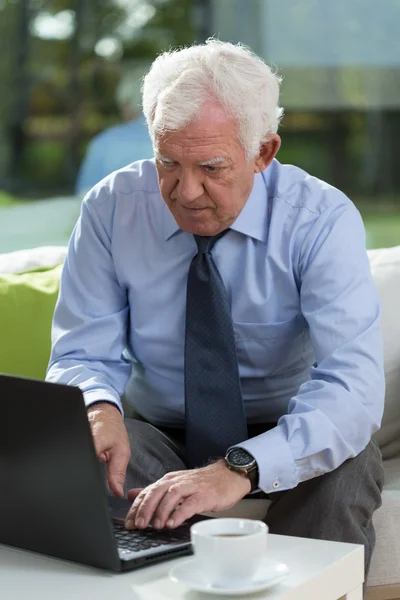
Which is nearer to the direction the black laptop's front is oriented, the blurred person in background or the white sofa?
the white sofa

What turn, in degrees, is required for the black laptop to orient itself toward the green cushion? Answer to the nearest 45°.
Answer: approximately 45° to its left

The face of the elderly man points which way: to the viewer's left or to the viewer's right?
to the viewer's left

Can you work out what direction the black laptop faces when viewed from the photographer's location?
facing away from the viewer and to the right of the viewer
